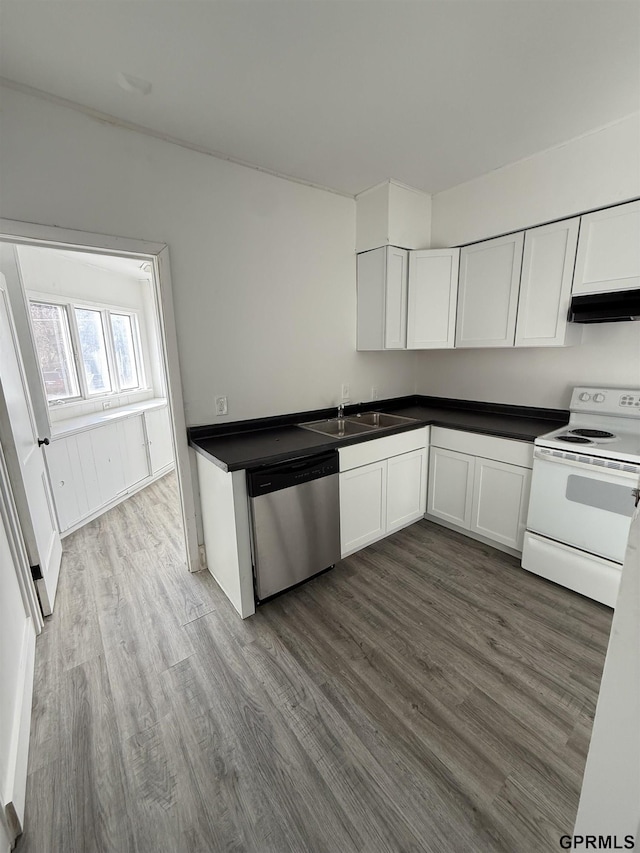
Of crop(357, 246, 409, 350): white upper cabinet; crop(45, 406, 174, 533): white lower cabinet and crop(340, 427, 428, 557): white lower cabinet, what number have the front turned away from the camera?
0

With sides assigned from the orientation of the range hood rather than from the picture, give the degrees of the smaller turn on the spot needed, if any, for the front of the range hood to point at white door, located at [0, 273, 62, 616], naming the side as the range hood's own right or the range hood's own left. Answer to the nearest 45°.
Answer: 0° — it already faces it

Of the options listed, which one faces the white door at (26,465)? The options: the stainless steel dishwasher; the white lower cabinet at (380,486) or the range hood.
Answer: the range hood

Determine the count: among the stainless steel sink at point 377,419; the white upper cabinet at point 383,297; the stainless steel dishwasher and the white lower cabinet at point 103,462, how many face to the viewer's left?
0

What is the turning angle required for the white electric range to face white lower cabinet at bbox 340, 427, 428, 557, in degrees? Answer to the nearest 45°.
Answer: approximately 45° to its right

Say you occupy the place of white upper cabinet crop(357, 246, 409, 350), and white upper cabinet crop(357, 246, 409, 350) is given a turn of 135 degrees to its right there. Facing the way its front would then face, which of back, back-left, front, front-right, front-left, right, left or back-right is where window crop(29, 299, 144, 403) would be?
front

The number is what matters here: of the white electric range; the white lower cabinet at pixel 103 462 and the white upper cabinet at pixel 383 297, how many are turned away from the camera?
0

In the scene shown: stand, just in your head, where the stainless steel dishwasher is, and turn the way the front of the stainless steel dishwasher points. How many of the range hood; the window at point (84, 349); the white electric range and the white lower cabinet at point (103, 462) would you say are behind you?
2

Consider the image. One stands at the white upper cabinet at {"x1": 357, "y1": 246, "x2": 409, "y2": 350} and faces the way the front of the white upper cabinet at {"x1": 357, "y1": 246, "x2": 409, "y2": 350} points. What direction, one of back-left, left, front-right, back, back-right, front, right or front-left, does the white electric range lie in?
front

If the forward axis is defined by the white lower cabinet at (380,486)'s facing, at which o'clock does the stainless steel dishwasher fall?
The stainless steel dishwasher is roughly at 3 o'clock from the white lower cabinet.

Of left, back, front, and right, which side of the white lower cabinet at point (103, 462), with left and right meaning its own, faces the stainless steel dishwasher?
front

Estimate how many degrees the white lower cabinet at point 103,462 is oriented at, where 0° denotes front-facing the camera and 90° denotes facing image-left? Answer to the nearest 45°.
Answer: approximately 315°

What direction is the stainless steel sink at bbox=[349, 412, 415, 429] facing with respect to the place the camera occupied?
facing the viewer and to the right of the viewer

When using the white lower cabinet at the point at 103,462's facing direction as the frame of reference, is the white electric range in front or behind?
in front
